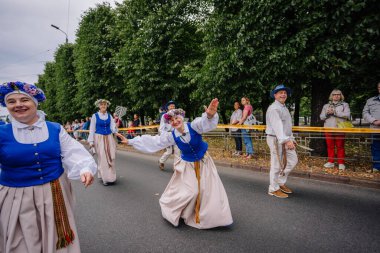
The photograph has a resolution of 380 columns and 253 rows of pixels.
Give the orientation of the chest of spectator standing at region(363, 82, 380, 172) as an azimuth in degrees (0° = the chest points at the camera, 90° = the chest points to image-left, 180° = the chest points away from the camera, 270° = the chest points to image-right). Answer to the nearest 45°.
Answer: approximately 0°

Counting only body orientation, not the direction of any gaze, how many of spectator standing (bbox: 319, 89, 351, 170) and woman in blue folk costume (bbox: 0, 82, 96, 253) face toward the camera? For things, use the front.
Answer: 2

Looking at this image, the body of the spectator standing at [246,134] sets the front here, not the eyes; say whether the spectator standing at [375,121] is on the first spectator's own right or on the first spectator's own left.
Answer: on the first spectator's own left

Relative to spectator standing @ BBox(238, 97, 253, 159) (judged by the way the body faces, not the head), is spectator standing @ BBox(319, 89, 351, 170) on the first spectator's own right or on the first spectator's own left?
on the first spectator's own left

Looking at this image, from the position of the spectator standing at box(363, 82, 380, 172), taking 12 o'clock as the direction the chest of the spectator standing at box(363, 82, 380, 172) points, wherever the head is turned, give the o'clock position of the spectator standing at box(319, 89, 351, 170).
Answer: the spectator standing at box(319, 89, 351, 170) is roughly at 3 o'clock from the spectator standing at box(363, 82, 380, 172).

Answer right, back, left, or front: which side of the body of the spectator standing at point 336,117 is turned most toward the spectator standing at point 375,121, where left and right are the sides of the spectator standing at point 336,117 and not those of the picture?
left

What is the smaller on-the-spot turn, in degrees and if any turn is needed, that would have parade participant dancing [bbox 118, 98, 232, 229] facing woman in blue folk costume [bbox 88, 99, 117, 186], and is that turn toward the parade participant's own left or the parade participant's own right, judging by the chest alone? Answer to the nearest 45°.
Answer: approximately 135° to the parade participant's own right

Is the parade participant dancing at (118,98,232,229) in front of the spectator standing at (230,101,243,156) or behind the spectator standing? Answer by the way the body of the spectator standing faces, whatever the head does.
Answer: in front

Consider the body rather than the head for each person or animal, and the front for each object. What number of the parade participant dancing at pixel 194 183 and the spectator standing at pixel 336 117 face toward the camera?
2
